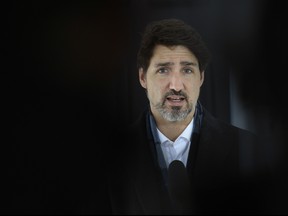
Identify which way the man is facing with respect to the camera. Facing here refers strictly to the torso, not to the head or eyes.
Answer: toward the camera

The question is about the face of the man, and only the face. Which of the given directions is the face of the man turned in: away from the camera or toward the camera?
toward the camera
